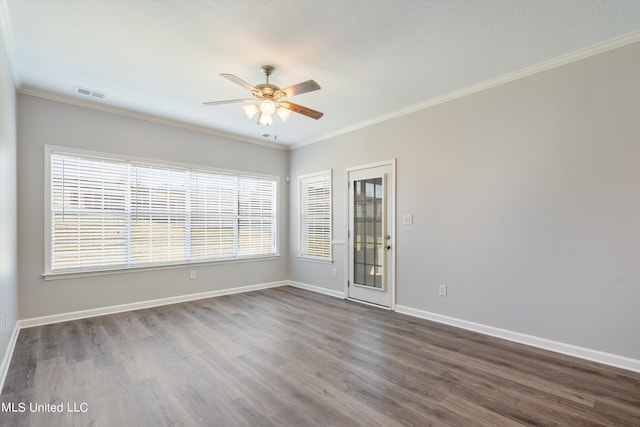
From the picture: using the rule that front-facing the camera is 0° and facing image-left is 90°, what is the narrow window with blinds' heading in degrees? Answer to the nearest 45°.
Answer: approximately 45°

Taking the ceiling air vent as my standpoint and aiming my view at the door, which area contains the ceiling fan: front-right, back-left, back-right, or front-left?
front-right

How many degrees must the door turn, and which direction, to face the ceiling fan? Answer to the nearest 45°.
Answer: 0° — it already faces it

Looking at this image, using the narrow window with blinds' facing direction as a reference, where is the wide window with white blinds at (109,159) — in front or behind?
in front

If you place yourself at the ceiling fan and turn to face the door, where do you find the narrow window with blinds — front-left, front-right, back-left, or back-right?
front-left

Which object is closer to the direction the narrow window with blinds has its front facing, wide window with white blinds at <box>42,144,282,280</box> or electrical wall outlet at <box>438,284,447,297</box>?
the wide window with white blinds

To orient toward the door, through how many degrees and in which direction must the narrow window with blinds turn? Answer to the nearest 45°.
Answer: approximately 90° to its left

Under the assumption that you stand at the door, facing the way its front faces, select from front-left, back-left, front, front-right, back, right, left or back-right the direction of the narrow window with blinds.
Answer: right

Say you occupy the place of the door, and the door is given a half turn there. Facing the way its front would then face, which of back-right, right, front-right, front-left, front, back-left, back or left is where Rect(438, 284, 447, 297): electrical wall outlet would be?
right

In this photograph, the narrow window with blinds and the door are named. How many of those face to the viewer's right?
0

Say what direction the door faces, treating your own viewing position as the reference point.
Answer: facing the viewer and to the left of the viewer

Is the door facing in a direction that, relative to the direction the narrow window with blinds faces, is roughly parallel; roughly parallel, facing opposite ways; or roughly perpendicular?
roughly parallel

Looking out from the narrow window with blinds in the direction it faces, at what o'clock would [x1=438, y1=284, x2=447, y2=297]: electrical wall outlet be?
The electrical wall outlet is roughly at 9 o'clock from the narrow window with blinds.

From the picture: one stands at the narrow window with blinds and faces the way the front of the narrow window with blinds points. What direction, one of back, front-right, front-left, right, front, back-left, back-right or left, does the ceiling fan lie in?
front-left

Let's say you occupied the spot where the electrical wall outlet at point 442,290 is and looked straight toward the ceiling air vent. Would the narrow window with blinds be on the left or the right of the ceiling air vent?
right
